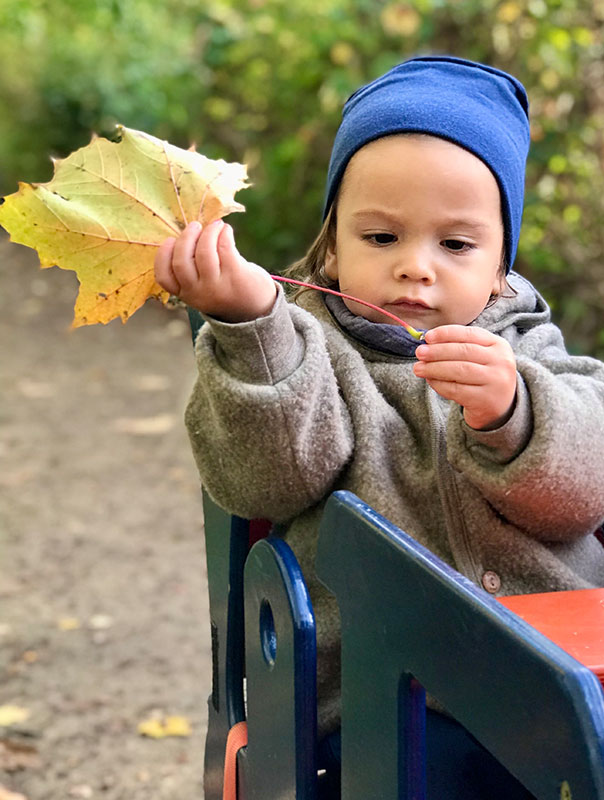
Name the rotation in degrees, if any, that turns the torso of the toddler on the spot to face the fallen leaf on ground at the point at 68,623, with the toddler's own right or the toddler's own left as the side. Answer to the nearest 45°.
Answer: approximately 135° to the toddler's own right

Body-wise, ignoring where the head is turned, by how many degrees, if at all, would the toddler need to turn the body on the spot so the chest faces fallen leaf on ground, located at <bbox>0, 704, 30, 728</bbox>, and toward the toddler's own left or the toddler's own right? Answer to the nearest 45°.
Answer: approximately 135° to the toddler's own right

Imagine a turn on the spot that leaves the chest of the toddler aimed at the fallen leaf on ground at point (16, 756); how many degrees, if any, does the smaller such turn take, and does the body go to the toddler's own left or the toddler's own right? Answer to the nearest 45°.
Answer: approximately 135° to the toddler's own right

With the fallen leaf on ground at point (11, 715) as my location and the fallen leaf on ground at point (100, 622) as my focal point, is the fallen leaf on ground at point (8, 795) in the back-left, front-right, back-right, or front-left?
back-right

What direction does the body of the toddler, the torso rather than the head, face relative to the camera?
toward the camera
